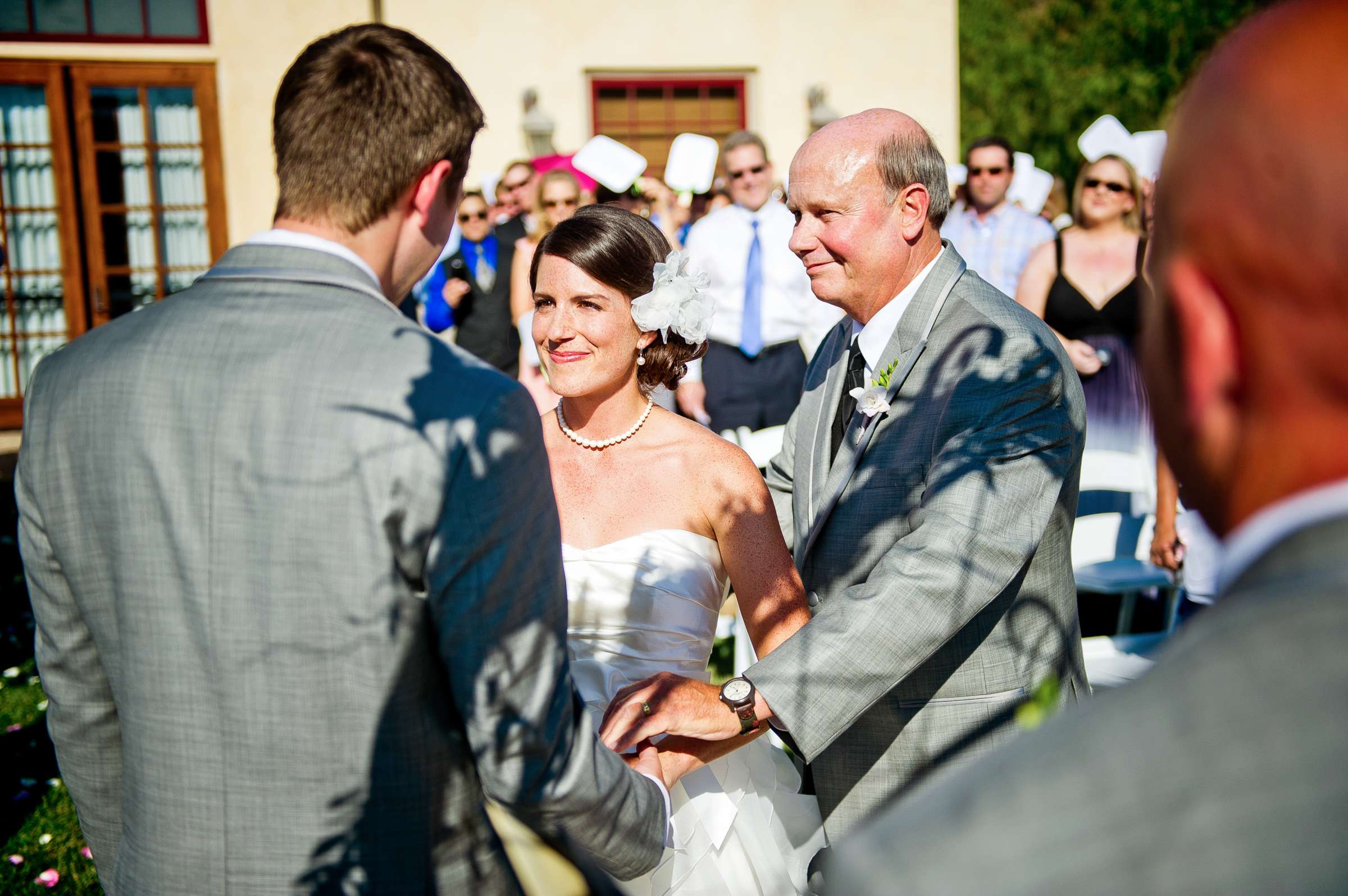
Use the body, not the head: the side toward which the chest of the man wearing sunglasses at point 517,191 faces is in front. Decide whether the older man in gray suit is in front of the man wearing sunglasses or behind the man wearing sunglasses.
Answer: in front

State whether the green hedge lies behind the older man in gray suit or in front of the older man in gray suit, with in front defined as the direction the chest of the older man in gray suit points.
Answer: behind

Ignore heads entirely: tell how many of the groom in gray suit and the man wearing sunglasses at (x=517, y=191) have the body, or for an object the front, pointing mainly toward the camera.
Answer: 1

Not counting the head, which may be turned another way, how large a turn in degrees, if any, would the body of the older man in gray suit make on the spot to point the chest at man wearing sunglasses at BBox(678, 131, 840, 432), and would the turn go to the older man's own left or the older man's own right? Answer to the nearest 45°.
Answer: approximately 135° to the older man's own right

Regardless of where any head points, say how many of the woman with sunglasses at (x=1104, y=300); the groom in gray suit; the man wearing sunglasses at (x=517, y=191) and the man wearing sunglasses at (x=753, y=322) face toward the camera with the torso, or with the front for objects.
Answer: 3

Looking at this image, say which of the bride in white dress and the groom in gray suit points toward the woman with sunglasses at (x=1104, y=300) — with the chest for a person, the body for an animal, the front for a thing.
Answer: the groom in gray suit

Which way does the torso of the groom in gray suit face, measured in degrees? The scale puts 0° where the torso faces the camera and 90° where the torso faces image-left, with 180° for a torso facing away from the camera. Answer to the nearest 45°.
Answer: approximately 225°

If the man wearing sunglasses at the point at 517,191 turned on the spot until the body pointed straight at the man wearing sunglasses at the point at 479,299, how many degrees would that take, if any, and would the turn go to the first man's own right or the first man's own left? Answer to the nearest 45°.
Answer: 0° — they already face them

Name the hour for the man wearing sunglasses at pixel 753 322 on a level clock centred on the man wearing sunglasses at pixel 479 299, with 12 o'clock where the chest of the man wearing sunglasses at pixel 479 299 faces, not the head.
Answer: the man wearing sunglasses at pixel 753 322 is roughly at 10 o'clock from the man wearing sunglasses at pixel 479 299.

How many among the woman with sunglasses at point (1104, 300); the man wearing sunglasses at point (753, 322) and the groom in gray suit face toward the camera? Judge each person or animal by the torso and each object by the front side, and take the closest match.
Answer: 2
